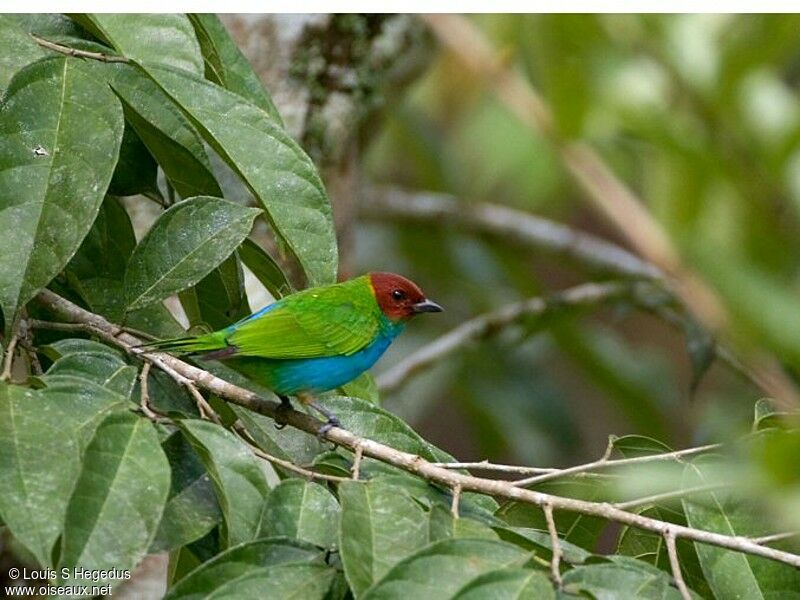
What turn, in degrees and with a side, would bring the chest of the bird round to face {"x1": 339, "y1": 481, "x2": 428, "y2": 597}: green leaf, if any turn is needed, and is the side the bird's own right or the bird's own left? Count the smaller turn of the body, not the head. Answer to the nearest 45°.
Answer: approximately 90° to the bird's own right

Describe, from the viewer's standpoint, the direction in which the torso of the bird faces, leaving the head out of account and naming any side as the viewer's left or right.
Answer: facing to the right of the viewer

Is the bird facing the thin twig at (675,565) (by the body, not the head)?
yes

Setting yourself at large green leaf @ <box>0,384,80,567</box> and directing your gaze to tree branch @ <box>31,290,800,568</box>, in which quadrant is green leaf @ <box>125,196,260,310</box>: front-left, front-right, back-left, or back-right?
front-left

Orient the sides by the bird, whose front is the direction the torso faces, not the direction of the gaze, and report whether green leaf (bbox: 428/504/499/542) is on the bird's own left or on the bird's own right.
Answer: on the bird's own right

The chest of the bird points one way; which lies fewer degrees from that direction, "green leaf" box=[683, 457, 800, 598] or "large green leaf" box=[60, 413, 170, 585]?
the green leaf

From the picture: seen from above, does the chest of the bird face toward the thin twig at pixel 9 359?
no

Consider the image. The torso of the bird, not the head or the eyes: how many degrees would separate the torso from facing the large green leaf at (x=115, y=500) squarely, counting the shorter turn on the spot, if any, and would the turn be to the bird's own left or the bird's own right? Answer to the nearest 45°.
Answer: approximately 90° to the bird's own right
